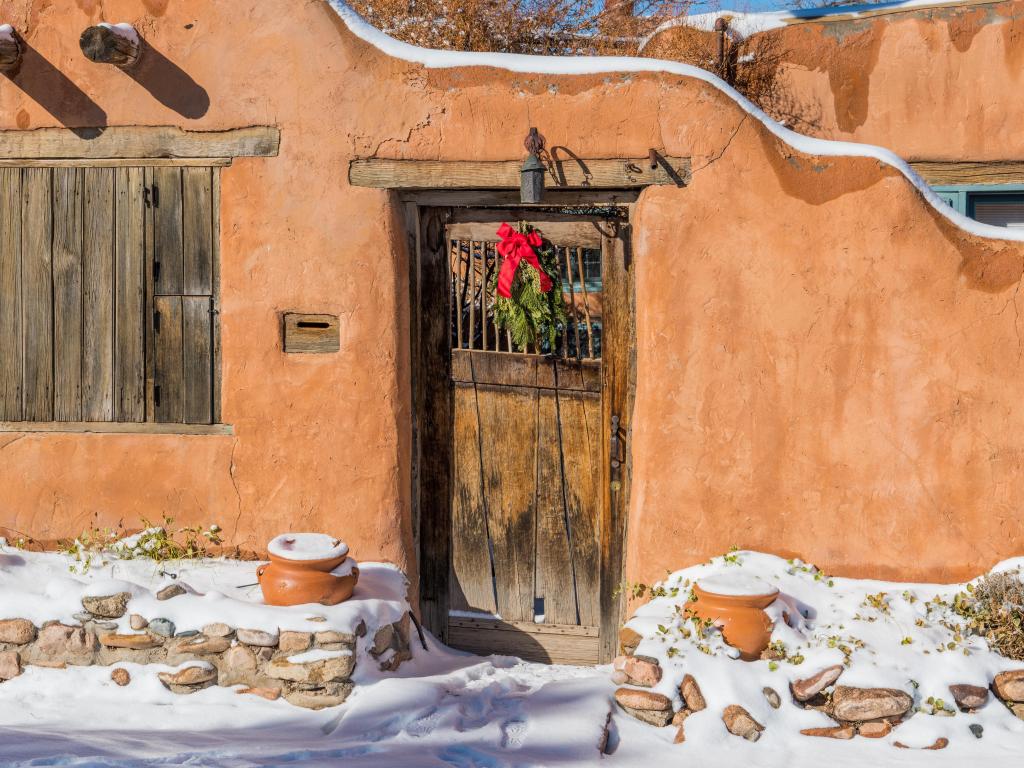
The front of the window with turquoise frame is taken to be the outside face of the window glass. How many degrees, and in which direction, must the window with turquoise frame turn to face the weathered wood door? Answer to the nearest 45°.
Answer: approximately 45° to its right

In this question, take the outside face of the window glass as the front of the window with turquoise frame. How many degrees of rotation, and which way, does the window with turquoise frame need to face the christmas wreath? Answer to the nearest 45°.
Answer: approximately 45° to its right

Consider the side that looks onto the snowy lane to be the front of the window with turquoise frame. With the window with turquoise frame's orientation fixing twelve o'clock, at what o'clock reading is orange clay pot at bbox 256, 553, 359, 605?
The orange clay pot is roughly at 1 o'clock from the window with turquoise frame.

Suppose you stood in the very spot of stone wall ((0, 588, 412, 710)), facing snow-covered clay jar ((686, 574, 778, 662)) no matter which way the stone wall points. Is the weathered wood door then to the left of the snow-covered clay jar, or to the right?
left

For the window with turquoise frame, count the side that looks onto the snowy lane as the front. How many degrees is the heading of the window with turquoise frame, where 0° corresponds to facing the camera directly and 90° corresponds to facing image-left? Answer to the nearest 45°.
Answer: approximately 0°

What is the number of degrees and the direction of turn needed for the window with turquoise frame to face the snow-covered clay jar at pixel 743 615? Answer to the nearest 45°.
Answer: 0° — it already faces it

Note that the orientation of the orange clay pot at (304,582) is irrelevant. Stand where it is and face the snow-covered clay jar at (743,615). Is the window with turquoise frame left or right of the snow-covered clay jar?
left
